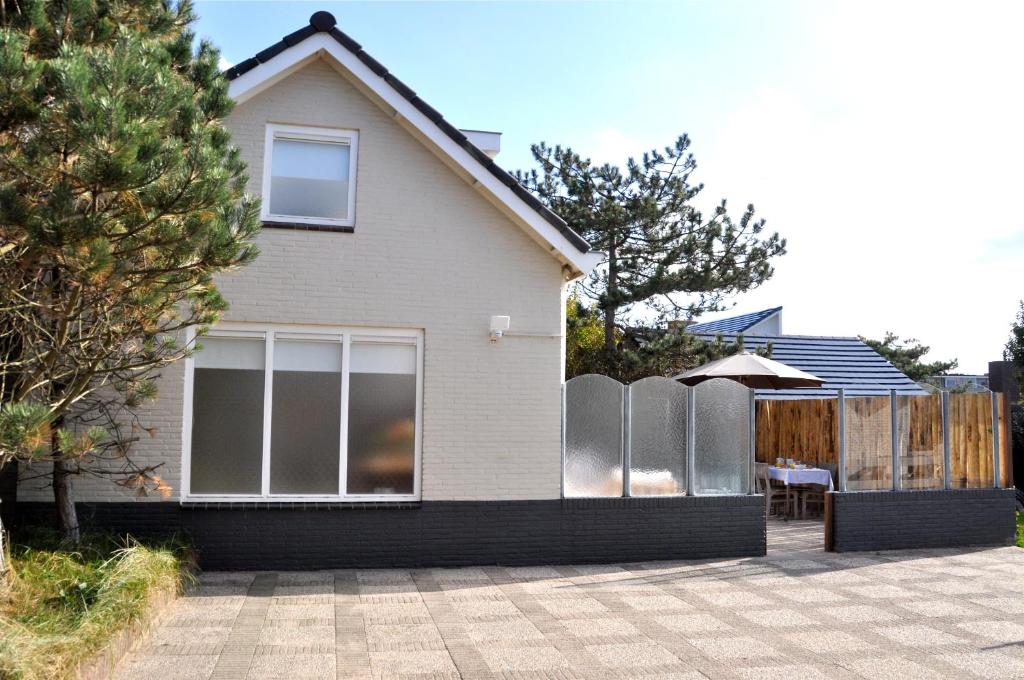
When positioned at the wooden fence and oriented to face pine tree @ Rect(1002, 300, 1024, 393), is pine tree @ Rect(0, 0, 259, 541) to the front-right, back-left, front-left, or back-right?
back-left

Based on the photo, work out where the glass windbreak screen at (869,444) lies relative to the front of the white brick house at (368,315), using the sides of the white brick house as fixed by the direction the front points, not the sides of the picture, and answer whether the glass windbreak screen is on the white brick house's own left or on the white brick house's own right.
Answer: on the white brick house's own left

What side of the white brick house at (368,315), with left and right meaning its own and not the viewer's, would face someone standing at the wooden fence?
left

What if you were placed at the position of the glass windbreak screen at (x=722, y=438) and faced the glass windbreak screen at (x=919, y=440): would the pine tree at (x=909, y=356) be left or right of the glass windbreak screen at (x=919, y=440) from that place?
left

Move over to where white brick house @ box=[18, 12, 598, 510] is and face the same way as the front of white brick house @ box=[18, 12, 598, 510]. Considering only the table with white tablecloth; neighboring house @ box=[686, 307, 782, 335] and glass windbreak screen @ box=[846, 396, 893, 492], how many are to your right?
0

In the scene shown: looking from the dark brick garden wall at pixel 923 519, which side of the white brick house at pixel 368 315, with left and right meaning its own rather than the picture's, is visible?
left

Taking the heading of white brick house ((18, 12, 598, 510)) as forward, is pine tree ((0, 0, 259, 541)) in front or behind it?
in front

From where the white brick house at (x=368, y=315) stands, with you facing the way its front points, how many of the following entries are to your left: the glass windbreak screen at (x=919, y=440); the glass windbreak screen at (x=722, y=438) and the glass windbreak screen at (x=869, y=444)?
3

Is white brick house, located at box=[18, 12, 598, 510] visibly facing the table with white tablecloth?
no

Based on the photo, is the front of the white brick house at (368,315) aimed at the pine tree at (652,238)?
no

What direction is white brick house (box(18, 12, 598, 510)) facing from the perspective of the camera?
toward the camera

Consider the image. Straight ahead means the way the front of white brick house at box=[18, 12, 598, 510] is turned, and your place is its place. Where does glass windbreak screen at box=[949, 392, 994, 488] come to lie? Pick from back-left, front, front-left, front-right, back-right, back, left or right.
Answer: left

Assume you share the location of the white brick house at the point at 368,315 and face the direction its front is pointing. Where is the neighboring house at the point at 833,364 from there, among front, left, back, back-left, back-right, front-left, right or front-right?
back-left

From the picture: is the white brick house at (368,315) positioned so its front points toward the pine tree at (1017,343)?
no

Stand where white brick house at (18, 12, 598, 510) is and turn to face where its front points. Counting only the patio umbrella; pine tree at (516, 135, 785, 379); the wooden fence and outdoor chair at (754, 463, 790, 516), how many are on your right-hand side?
0

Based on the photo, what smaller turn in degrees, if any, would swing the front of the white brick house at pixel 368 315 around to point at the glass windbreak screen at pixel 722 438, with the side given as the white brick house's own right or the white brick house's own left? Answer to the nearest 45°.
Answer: approximately 90° to the white brick house's own left
